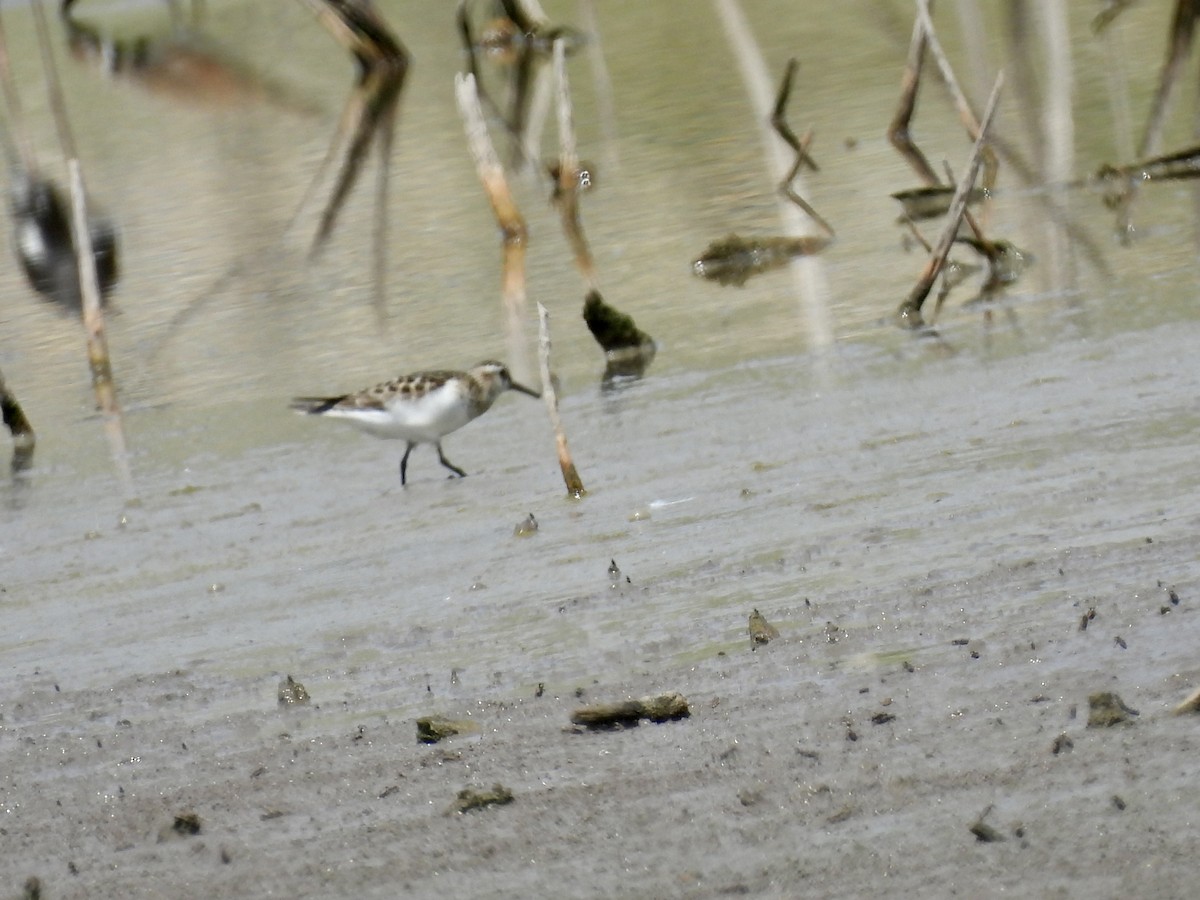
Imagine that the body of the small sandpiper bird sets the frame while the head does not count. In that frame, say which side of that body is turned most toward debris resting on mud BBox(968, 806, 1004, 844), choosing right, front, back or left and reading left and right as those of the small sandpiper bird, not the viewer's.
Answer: right

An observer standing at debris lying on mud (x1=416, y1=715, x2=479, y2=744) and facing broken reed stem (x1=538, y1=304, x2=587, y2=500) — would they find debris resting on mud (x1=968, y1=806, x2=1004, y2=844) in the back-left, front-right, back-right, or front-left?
back-right

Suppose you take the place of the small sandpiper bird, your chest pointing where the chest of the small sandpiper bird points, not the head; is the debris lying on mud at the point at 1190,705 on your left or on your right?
on your right

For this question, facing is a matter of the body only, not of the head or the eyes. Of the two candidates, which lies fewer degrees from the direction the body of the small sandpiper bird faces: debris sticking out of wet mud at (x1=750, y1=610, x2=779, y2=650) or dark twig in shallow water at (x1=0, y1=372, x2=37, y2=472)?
the debris sticking out of wet mud

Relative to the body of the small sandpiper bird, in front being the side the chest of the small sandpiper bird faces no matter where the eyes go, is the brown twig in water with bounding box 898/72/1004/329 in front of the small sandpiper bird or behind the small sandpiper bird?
in front

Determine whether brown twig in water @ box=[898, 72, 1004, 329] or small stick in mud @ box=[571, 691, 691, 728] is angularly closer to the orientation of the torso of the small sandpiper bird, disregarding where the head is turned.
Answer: the brown twig in water

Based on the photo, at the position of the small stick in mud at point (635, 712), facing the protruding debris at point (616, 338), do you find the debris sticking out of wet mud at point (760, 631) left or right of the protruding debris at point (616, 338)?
right

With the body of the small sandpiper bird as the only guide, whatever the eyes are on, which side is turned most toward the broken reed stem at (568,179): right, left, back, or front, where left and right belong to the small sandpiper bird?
left

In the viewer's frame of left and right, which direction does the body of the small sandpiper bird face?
facing to the right of the viewer

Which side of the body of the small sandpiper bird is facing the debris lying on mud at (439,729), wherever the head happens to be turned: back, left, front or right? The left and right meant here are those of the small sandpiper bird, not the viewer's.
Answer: right

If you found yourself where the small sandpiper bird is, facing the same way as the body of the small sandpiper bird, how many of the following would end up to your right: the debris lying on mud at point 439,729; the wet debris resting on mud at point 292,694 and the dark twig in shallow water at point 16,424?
2

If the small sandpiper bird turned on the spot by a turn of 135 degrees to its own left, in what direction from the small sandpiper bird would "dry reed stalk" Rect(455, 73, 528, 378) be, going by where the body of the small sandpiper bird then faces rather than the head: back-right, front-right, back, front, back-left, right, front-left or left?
front-right

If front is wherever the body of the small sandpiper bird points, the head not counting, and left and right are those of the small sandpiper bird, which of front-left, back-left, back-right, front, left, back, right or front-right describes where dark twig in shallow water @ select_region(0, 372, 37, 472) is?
back-left

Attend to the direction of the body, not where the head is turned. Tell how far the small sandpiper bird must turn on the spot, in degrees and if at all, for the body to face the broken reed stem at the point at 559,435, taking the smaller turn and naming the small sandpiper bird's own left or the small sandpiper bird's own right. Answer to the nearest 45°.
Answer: approximately 45° to the small sandpiper bird's own right

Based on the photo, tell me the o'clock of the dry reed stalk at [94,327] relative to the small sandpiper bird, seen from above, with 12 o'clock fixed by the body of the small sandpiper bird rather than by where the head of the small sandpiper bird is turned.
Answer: The dry reed stalk is roughly at 8 o'clock from the small sandpiper bird.

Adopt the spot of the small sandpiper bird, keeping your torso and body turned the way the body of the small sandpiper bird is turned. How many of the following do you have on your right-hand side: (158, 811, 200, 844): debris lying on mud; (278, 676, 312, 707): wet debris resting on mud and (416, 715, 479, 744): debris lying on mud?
3

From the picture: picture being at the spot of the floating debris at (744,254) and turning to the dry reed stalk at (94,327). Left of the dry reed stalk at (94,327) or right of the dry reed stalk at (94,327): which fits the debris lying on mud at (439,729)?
left
